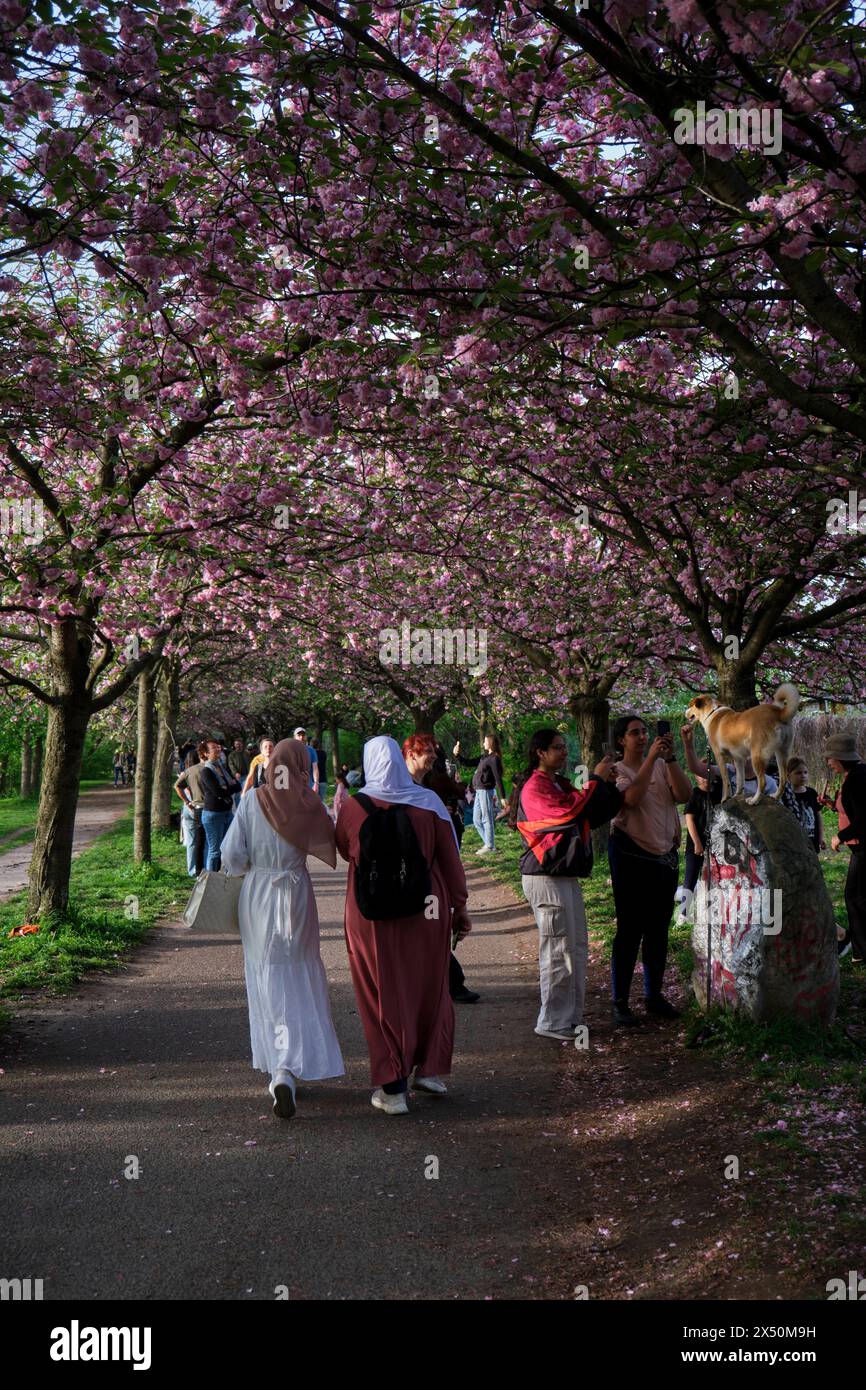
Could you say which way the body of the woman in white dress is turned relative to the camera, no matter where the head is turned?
away from the camera

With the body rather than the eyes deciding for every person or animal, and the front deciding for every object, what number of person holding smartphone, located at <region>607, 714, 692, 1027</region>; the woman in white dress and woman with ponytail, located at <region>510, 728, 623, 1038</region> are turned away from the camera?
1

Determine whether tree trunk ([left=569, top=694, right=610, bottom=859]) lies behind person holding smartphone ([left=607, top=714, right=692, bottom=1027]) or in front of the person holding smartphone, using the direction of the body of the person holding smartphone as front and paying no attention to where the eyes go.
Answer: behind

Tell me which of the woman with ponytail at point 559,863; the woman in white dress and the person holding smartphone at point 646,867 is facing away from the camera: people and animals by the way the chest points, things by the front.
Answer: the woman in white dress

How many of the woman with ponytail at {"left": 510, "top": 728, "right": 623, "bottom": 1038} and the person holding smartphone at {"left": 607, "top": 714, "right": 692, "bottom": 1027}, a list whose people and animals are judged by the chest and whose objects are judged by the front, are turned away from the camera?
0

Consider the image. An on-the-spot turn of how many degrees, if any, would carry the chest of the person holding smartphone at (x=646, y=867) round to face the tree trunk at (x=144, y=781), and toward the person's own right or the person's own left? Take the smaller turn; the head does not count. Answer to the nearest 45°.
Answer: approximately 180°

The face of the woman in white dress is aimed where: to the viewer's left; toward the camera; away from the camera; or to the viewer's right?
away from the camera

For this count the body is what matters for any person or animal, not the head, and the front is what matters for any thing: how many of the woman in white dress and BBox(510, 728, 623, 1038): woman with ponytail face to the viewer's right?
1

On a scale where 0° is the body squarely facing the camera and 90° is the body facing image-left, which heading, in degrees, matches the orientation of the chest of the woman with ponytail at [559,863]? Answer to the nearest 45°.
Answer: approximately 270°

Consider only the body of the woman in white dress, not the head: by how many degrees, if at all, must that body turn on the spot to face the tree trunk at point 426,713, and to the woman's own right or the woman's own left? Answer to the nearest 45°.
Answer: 0° — they already face it
